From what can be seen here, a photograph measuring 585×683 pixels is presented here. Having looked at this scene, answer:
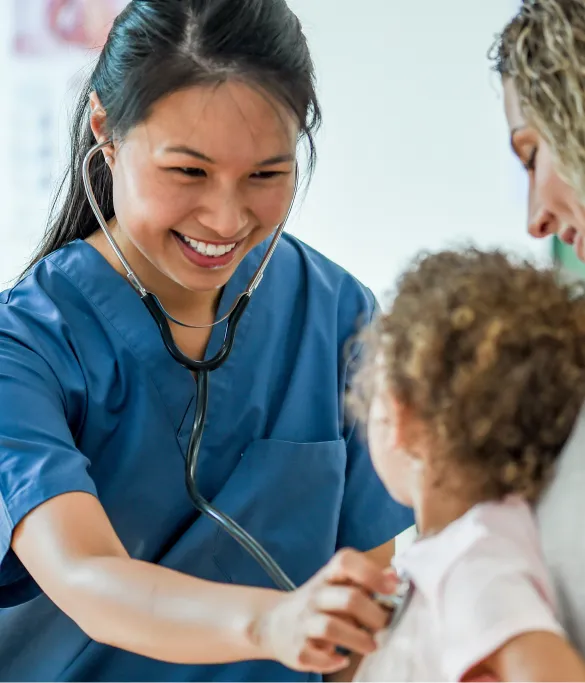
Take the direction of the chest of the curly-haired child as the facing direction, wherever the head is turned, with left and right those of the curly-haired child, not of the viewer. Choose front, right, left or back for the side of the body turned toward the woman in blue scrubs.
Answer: front

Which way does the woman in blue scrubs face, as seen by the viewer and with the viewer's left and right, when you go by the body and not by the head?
facing the viewer and to the right of the viewer

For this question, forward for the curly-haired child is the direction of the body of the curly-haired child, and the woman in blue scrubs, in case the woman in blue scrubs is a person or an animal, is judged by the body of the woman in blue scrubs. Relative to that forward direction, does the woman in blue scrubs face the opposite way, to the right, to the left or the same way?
the opposite way

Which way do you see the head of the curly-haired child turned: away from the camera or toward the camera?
away from the camera

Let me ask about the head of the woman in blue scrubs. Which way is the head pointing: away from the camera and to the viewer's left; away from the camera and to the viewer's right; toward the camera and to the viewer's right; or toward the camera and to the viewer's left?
toward the camera and to the viewer's right

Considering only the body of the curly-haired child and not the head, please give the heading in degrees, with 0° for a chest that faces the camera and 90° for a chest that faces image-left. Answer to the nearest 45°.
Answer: approximately 135°
